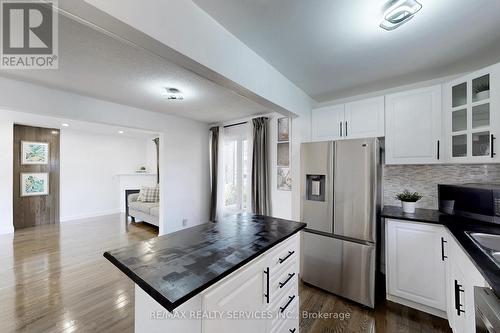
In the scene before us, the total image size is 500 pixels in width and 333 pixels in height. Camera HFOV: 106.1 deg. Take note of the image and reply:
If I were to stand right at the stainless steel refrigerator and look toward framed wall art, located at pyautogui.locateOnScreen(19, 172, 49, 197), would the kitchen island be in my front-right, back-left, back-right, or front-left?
front-left

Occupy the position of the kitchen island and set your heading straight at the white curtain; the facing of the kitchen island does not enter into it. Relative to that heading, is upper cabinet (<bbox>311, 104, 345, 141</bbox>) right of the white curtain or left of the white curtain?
right

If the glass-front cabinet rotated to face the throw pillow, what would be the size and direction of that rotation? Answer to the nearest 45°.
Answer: approximately 45° to its right

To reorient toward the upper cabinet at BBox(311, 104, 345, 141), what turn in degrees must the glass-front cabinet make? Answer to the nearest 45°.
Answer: approximately 45° to its right

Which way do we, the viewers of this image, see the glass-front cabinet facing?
facing the viewer and to the left of the viewer

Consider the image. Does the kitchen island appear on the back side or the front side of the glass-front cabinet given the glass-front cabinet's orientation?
on the front side

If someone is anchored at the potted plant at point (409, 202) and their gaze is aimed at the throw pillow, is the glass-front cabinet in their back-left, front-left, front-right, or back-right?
back-left
